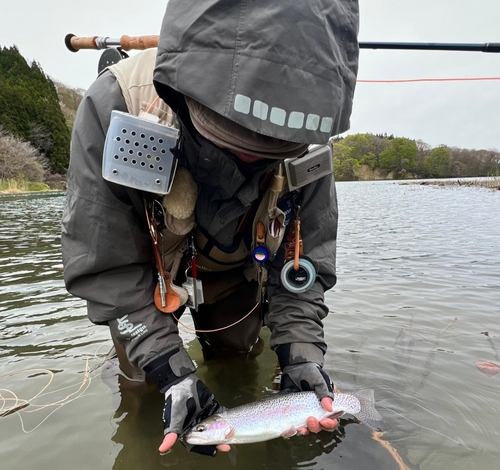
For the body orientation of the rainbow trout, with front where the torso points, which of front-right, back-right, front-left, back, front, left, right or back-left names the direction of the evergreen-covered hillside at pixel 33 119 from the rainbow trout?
front-right

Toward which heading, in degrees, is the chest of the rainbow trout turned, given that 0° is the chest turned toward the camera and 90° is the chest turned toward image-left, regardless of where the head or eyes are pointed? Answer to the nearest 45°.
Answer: approximately 90°

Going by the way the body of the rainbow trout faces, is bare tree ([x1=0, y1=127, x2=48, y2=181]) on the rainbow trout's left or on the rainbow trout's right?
on the rainbow trout's right
